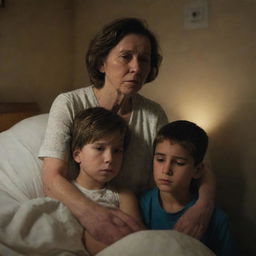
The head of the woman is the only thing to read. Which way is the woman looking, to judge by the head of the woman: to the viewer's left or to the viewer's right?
to the viewer's right

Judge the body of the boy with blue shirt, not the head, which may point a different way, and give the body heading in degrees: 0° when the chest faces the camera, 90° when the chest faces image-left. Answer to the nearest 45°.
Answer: approximately 45°

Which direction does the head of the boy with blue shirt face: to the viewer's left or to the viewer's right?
to the viewer's left
